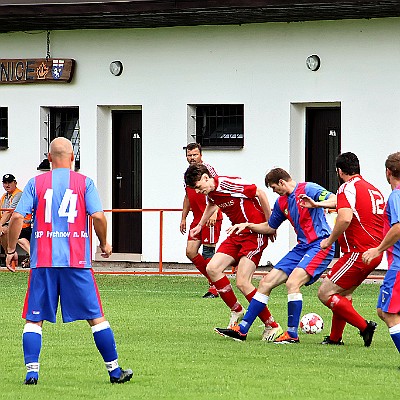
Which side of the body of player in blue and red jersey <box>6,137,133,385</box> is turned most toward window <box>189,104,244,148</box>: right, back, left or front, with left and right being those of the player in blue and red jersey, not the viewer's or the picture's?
front

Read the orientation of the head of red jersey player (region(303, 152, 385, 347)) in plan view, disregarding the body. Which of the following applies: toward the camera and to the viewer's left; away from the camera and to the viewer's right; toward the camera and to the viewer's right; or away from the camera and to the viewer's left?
away from the camera and to the viewer's left

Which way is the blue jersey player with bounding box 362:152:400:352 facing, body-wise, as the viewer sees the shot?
to the viewer's left

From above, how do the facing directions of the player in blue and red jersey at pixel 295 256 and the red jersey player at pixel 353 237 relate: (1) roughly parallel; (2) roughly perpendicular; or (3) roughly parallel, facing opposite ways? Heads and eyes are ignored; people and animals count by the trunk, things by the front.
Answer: roughly perpendicular

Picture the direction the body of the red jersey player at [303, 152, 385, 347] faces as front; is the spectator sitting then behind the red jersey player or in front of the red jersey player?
in front

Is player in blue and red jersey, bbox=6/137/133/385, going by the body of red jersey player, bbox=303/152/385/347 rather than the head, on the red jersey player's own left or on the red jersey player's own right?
on the red jersey player's own left

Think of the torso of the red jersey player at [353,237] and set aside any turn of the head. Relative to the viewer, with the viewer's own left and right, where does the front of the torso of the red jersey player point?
facing away from the viewer and to the left of the viewer

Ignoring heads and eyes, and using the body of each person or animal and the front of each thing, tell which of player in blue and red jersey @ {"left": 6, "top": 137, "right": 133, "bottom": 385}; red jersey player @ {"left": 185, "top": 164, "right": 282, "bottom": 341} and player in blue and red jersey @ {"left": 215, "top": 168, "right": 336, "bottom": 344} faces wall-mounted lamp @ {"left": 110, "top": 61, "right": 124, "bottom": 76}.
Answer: player in blue and red jersey @ {"left": 6, "top": 137, "right": 133, "bottom": 385}

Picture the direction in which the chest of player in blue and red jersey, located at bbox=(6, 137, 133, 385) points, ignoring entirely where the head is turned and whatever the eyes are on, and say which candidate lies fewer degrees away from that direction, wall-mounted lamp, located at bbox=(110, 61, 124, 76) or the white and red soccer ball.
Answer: the wall-mounted lamp

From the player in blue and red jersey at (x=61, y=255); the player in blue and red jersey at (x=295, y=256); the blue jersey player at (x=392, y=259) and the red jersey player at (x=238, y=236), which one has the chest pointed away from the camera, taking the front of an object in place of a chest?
the player in blue and red jersey at (x=61, y=255)

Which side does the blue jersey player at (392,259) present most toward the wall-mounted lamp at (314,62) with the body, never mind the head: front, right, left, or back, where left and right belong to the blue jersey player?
right
